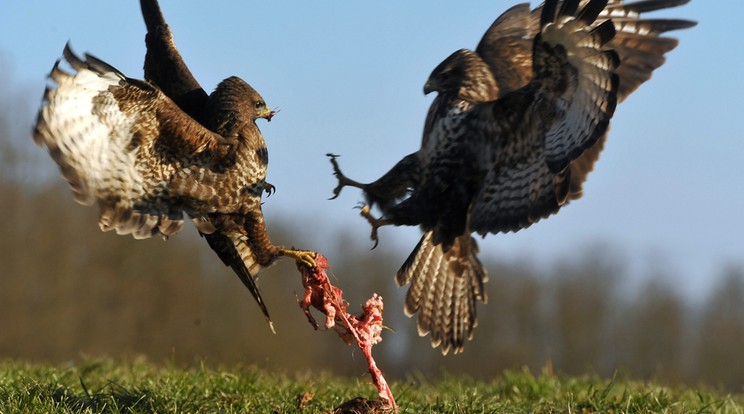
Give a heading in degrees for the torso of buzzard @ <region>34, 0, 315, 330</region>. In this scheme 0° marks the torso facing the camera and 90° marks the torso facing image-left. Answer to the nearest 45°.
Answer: approximately 270°

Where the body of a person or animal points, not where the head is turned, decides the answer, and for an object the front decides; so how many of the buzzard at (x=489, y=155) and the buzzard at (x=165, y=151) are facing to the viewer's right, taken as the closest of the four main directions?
1

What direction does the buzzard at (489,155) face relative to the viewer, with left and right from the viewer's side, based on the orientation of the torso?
facing to the left of the viewer

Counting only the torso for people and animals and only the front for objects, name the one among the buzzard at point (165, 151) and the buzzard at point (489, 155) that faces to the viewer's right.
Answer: the buzzard at point (165, 151)

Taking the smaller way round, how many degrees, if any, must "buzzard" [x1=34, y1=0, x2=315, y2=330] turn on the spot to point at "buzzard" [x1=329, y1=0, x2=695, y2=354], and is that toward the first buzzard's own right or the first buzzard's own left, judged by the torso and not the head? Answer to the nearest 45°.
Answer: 0° — it already faces it
